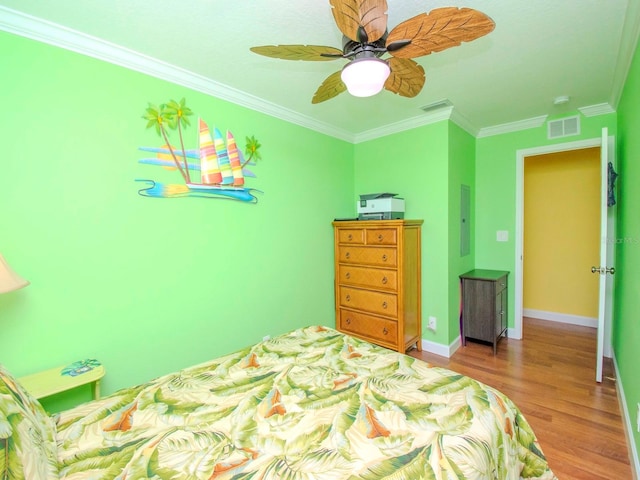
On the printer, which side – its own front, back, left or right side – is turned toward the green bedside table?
front

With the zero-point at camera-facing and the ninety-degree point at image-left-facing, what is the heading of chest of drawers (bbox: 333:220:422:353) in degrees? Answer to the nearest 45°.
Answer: approximately 45°

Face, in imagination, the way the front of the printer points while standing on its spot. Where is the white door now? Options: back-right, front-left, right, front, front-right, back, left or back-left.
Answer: back-left

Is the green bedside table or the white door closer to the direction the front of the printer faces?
the green bedside table

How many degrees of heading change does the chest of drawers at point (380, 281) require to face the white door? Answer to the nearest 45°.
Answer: approximately 135° to its left

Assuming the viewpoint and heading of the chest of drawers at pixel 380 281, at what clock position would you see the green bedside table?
The green bedside table is roughly at 12 o'clock from the chest of drawers.

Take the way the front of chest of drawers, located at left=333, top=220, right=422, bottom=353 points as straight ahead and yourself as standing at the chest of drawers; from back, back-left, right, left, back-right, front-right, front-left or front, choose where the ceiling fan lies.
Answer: front-left
